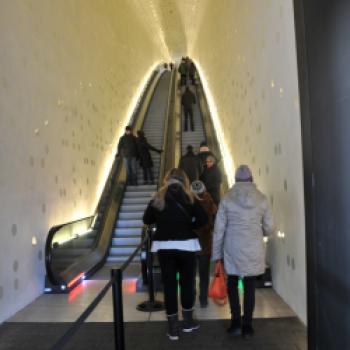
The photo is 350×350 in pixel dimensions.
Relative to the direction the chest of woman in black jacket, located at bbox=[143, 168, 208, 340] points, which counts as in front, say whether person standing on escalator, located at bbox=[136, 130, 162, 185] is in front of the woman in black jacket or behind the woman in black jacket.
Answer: in front

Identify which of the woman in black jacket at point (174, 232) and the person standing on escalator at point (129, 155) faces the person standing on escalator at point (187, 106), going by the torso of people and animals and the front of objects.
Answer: the woman in black jacket

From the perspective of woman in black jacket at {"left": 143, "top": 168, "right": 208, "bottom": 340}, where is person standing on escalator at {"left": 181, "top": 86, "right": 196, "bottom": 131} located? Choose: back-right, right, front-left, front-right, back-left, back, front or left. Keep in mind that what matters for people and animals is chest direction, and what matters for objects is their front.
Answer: front

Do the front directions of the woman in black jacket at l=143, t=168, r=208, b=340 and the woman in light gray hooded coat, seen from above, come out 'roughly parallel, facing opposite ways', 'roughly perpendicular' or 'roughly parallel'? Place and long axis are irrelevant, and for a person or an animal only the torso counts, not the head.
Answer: roughly parallel

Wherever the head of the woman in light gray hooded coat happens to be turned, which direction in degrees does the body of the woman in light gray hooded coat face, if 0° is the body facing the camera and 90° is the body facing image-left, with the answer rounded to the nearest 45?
approximately 180°

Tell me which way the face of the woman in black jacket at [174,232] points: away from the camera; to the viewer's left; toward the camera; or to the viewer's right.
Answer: away from the camera

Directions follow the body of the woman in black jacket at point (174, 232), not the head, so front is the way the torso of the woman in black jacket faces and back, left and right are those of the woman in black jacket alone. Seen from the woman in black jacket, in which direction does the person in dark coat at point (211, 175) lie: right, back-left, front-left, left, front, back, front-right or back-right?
front

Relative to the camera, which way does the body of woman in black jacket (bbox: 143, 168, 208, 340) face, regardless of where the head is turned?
away from the camera
